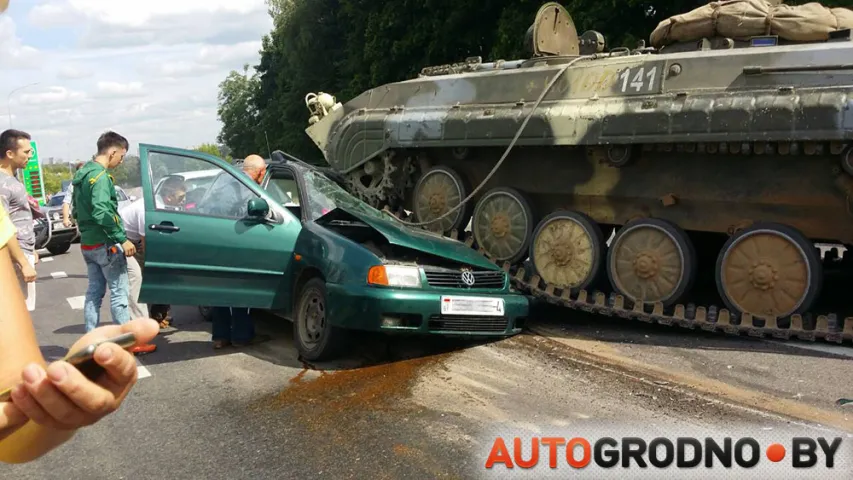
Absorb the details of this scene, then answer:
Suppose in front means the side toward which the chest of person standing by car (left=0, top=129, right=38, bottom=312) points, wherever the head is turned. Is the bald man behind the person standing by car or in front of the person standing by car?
in front

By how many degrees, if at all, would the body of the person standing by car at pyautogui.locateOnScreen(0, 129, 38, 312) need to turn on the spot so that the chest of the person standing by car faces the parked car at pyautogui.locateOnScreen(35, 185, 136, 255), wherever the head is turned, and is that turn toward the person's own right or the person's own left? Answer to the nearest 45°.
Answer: approximately 90° to the person's own left

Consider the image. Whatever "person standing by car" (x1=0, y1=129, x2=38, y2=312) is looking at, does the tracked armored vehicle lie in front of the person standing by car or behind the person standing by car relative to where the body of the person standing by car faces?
in front

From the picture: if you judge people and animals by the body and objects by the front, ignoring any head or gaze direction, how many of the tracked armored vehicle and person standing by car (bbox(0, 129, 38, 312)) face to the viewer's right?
1

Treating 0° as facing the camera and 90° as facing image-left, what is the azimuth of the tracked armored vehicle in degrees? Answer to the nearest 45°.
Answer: approximately 135°

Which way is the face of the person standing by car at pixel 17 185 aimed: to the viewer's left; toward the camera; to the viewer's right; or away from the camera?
to the viewer's right

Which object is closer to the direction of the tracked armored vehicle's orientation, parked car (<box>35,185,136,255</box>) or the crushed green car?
the parked car

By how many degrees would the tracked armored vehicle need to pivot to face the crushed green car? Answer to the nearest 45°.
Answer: approximately 90° to its left

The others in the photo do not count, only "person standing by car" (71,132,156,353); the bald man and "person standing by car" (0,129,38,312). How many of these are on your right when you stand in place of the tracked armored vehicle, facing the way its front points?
0

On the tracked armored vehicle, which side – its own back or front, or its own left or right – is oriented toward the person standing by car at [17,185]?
left

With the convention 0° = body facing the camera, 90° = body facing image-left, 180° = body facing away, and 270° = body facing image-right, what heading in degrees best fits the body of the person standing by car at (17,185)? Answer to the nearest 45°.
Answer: approximately 270°
